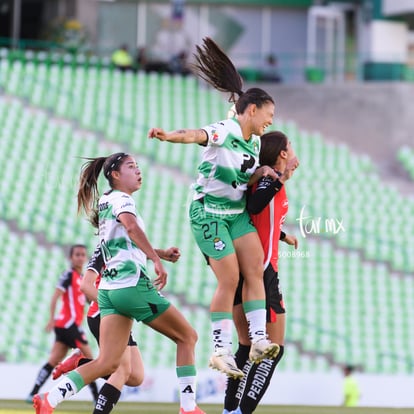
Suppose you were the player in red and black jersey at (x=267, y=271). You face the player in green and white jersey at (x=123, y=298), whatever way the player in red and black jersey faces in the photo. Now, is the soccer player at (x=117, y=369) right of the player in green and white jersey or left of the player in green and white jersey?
right

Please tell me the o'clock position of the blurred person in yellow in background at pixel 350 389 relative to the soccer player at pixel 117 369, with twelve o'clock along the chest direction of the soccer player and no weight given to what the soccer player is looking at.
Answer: The blurred person in yellow in background is roughly at 10 o'clock from the soccer player.

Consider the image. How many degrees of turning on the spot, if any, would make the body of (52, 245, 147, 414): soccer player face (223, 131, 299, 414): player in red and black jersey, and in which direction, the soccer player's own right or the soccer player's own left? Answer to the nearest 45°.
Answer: approximately 45° to the soccer player's own right

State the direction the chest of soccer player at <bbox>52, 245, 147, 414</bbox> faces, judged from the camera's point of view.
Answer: to the viewer's right
